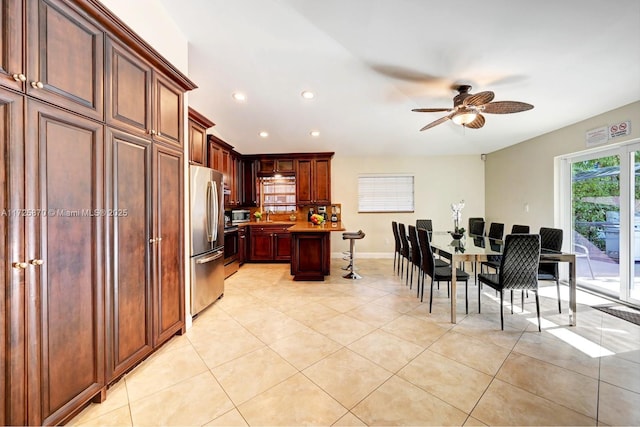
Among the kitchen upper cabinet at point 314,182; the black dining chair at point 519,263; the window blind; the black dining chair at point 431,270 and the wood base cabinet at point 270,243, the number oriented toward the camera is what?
3

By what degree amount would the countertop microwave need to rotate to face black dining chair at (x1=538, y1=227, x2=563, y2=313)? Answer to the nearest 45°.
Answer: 0° — it already faces it

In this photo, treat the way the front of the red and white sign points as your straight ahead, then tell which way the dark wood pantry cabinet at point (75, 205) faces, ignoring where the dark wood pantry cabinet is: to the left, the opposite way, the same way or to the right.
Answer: the opposite way

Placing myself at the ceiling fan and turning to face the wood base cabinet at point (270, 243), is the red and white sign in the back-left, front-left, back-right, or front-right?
back-right

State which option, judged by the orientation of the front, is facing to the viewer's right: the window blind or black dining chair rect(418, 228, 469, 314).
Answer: the black dining chair

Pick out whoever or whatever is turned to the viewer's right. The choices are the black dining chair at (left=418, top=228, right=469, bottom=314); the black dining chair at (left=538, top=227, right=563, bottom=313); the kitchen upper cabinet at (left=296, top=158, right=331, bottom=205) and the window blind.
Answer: the black dining chair at (left=418, top=228, right=469, bottom=314)

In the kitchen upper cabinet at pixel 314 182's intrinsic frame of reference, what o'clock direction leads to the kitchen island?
The kitchen island is roughly at 12 o'clock from the kitchen upper cabinet.

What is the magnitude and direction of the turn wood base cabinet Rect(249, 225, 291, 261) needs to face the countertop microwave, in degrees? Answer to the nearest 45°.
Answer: approximately 90° to its right
